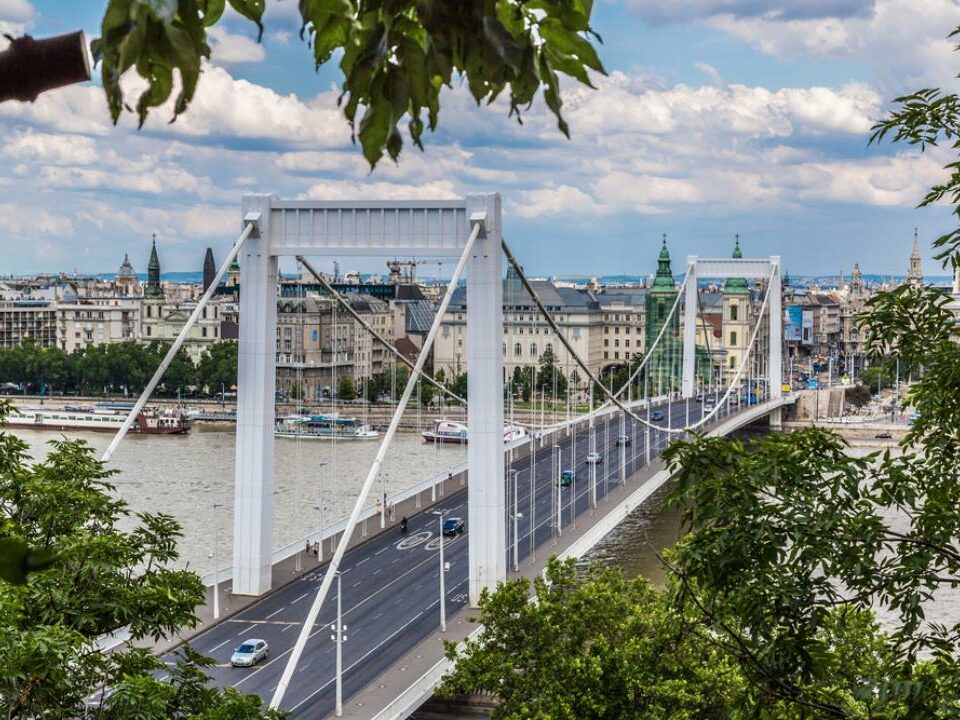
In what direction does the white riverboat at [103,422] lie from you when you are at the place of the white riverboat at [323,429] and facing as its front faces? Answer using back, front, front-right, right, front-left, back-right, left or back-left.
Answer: back-left

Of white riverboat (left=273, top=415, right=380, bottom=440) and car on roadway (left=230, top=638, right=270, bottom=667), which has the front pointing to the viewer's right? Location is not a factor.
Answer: the white riverboat

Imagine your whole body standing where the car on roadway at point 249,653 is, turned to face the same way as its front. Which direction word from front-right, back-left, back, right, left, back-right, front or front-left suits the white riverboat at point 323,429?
back-right

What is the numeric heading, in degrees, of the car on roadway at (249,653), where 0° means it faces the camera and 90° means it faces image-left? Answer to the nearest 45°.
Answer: approximately 45°

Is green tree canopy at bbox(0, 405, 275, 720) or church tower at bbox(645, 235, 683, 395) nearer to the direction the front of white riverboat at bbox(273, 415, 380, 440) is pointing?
the church tower
